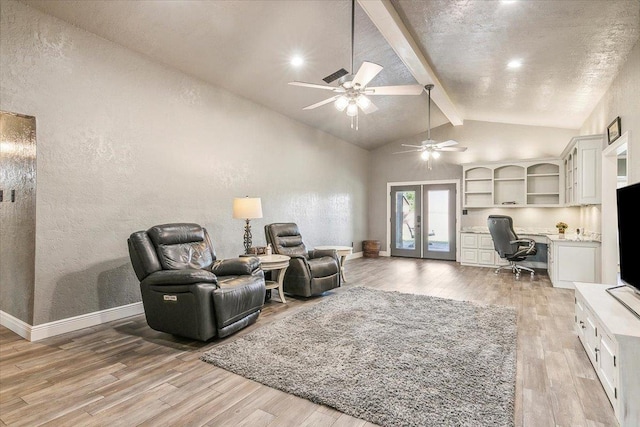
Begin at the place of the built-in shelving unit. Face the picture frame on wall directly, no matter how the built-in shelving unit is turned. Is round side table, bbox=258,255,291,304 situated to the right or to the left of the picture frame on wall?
right

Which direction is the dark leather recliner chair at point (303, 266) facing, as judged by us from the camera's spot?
facing the viewer and to the right of the viewer

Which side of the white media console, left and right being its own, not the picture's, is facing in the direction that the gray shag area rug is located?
front

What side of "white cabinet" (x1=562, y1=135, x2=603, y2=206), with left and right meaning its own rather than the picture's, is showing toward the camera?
left

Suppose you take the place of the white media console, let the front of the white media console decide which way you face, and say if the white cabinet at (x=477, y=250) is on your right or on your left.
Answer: on your right

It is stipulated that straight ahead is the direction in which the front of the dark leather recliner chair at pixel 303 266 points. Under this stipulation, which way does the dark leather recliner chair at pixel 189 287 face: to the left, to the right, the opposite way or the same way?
the same way

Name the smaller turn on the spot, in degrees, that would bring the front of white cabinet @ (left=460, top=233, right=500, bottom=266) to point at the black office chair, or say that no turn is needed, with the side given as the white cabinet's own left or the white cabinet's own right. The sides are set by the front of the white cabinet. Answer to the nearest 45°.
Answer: approximately 45° to the white cabinet's own left

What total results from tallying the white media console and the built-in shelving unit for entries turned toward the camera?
1

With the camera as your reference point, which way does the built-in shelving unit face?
facing the viewer

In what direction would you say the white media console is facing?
to the viewer's left

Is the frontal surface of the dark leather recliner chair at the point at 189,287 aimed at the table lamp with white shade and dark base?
no

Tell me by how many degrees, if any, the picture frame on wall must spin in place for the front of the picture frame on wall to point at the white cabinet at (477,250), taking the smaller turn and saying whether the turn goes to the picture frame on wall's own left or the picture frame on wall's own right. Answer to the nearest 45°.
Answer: approximately 90° to the picture frame on wall's own right

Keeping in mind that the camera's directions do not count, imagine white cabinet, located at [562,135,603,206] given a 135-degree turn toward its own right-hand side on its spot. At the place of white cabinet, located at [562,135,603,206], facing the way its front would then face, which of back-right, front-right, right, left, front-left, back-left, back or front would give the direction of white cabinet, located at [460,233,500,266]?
left

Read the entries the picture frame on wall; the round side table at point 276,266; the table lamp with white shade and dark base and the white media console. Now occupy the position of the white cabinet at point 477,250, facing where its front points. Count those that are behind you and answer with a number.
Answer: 0

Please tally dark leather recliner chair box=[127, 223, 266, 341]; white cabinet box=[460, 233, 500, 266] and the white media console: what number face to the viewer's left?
1

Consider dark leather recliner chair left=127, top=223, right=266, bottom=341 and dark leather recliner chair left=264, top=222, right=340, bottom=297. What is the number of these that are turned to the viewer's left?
0

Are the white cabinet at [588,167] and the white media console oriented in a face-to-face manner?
no

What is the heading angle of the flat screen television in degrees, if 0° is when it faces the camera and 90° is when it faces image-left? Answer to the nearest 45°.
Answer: approximately 45°
